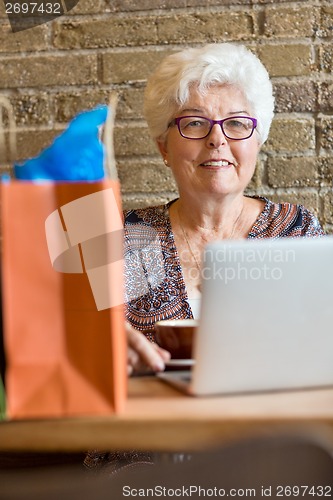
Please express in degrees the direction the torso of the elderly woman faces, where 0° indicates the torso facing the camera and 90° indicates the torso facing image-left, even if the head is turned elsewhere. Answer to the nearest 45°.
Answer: approximately 0°

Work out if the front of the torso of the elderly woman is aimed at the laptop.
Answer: yes

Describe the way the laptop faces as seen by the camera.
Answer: facing away from the viewer and to the left of the viewer

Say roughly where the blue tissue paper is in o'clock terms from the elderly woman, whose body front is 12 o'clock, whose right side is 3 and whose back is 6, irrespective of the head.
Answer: The blue tissue paper is roughly at 12 o'clock from the elderly woman.

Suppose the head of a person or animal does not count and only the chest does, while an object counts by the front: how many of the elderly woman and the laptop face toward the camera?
1
